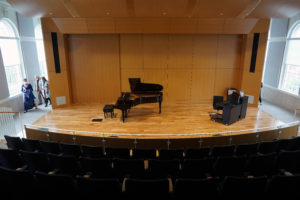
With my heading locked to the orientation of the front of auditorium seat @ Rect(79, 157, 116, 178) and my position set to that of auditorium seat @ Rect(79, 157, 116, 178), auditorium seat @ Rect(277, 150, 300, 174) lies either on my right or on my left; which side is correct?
on my right

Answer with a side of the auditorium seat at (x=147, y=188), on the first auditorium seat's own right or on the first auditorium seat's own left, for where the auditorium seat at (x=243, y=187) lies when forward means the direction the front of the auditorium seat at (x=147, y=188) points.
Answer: on the first auditorium seat's own right

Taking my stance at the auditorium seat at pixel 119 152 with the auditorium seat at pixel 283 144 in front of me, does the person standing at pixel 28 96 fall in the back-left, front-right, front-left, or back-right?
back-left

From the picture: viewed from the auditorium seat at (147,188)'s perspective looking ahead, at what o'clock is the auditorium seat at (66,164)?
the auditorium seat at (66,164) is roughly at 10 o'clock from the auditorium seat at (147,188).

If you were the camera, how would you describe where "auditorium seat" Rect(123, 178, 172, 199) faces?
facing away from the viewer

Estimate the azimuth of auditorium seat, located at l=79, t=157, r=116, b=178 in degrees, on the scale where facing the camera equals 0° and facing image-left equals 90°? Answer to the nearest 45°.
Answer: approximately 180°

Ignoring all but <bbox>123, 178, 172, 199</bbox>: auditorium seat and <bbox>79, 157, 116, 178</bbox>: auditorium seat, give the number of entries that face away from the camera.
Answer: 2

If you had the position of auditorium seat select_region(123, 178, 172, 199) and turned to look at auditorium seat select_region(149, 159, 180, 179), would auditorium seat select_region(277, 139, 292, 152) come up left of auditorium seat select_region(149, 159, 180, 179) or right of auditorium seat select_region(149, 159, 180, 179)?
right

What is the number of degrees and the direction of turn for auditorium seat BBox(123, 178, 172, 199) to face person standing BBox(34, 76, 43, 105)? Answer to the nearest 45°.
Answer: approximately 45° to its left

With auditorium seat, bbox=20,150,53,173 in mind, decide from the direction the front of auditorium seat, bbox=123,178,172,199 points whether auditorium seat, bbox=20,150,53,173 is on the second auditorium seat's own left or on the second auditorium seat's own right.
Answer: on the second auditorium seat's own left

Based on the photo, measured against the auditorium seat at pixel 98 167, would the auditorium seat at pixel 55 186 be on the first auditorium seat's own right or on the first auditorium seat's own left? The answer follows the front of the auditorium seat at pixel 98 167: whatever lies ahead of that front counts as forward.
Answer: on the first auditorium seat's own left
